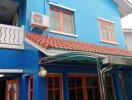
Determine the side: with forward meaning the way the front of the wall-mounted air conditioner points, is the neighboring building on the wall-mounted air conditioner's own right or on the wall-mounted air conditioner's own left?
on the wall-mounted air conditioner's own left

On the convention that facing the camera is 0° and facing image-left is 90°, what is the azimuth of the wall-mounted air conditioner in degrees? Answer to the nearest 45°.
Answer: approximately 315°
